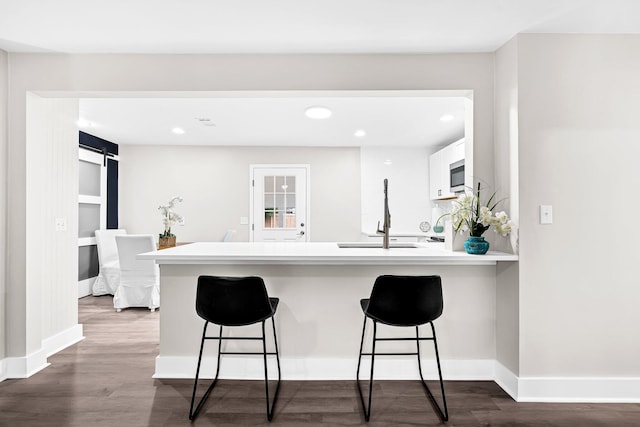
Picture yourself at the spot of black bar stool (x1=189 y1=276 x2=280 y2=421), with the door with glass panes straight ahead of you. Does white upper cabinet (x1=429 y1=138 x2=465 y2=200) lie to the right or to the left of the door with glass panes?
right

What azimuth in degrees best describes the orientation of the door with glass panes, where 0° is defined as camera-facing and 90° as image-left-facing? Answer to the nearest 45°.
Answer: approximately 0°

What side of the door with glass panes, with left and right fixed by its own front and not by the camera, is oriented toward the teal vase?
front

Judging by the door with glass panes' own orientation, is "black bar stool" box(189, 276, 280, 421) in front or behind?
in front

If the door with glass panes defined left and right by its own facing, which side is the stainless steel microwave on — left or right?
on its left

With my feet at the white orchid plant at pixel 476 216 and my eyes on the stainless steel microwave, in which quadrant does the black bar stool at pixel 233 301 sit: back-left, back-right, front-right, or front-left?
back-left

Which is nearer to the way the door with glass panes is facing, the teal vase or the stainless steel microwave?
the teal vase

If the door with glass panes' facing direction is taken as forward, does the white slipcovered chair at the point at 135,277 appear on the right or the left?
on its right

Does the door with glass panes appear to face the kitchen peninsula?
yes
